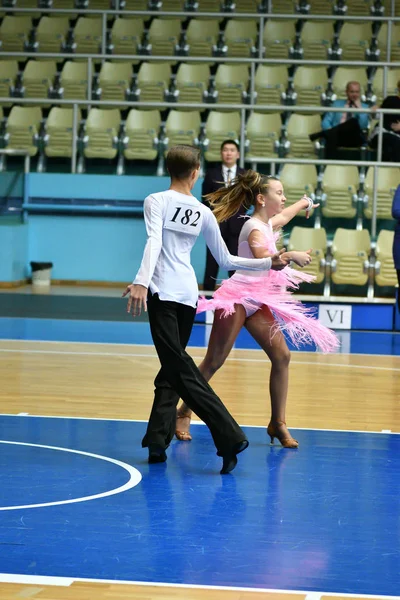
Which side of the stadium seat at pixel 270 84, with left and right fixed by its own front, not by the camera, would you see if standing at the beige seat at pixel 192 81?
right

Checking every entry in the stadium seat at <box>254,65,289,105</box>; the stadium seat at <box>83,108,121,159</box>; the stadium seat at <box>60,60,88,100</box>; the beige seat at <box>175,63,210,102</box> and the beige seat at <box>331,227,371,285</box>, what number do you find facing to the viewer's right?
0

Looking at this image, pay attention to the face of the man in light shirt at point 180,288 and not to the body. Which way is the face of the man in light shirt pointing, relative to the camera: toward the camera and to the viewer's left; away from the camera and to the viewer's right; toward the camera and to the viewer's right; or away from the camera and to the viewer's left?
away from the camera and to the viewer's right

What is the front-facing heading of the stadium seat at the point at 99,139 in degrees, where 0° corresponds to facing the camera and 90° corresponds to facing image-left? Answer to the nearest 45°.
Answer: approximately 0°

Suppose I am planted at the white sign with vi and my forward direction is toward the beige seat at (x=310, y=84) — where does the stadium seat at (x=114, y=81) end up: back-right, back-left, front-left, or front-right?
front-left

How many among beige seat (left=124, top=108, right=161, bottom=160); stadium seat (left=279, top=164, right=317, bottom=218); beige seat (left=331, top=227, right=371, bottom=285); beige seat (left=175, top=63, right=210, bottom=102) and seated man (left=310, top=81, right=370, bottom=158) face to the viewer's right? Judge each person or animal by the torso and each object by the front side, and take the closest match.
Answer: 0

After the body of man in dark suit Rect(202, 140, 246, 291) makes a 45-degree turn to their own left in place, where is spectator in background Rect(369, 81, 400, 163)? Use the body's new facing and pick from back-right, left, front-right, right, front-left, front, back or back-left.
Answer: left

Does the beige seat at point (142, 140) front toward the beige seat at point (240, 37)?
no

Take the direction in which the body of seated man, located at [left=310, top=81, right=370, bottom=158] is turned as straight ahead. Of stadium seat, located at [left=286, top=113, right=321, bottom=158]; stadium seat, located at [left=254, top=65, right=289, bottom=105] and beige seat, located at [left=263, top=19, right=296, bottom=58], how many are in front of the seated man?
0

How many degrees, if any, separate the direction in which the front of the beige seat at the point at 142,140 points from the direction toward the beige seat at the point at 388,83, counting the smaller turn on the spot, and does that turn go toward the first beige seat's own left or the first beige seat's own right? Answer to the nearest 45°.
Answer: approximately 90° to the first beige seat's own left

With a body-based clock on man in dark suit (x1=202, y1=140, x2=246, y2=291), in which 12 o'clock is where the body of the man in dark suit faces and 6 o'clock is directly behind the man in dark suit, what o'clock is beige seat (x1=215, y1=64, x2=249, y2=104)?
The beige seat is roughly at 6 o'clock from the man in dark suit.

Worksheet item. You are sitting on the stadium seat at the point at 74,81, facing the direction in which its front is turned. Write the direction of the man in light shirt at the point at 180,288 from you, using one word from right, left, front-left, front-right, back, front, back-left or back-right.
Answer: front

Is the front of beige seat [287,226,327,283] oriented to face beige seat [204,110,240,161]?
no

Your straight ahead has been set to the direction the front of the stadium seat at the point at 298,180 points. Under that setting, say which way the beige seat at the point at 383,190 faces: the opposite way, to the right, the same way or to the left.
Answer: the same way

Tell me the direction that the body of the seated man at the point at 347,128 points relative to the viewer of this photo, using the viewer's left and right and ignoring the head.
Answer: facing the viewer

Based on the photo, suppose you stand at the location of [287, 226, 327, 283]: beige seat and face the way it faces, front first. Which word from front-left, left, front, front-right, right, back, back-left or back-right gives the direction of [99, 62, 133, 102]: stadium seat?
back-right

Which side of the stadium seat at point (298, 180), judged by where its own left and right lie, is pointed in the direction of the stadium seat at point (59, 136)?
right

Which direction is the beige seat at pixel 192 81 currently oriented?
toward the camera

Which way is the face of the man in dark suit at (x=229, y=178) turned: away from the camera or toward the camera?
toward the camera

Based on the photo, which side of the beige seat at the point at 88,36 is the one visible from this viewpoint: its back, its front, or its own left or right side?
front
